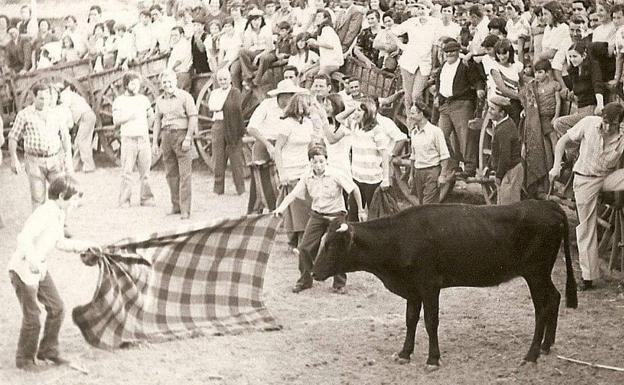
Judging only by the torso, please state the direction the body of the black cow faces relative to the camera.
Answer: to the viewer's left

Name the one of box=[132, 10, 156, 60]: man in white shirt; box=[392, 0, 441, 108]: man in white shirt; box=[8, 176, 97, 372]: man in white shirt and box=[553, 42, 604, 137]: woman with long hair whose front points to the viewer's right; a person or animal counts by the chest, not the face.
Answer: box=[8, 176, 97, 372]: man in white shirt

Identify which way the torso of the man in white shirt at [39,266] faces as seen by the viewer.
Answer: to the viewer's right

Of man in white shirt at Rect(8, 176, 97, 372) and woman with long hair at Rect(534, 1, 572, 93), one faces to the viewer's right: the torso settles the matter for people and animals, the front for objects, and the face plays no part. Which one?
the man in white shirt

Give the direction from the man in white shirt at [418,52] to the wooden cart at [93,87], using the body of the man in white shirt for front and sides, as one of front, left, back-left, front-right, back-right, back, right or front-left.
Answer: front-right

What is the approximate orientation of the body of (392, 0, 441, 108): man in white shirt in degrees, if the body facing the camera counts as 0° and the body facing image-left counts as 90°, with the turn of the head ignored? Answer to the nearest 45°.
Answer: approximately 0°

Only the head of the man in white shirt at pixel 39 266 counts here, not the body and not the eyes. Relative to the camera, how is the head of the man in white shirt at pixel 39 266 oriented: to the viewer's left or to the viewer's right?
to the viewer's right

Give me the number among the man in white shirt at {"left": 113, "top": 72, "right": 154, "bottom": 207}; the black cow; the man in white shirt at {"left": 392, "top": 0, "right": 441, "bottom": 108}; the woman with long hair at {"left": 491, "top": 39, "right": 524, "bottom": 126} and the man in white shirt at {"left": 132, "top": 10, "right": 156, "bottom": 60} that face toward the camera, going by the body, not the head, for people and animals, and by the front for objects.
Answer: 4
